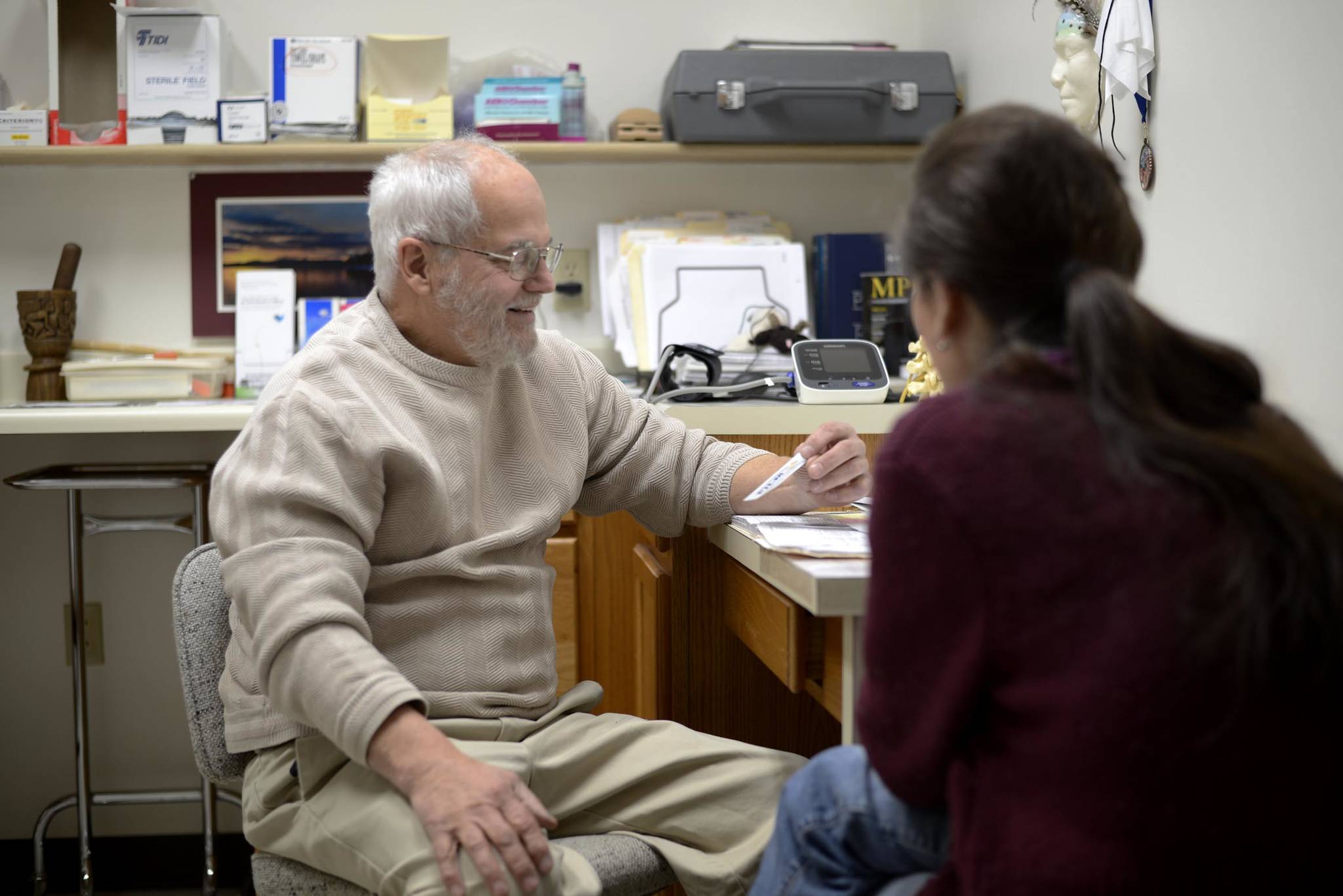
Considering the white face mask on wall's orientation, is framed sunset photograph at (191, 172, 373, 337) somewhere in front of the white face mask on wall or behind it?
in front

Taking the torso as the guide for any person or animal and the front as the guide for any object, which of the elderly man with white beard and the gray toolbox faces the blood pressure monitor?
the gray toolbox

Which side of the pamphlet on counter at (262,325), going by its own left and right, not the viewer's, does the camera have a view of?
front

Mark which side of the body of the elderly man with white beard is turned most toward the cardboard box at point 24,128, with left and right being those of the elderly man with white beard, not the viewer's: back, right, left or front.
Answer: back

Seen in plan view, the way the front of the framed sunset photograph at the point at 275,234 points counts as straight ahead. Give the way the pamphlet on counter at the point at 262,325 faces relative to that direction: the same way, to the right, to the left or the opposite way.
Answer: the same way

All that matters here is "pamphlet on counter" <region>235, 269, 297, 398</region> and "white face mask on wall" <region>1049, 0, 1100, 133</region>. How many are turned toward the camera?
1

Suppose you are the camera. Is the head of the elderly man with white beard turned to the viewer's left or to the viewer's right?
to the viewer's right

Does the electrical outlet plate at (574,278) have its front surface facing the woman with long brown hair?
yes

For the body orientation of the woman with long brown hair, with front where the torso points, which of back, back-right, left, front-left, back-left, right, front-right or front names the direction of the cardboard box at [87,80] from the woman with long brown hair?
front

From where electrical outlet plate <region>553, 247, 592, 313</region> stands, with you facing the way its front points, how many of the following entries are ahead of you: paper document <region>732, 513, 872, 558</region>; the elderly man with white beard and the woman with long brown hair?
3

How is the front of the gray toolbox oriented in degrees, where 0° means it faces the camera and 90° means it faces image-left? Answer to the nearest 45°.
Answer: approximately 0°

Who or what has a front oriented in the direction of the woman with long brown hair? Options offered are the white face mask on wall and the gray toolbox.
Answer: the gray toolbox

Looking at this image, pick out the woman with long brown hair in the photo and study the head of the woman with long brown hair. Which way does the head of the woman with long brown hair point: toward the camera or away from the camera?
away from the camera

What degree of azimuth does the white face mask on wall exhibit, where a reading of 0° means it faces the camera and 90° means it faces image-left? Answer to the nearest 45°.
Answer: approximately 90°

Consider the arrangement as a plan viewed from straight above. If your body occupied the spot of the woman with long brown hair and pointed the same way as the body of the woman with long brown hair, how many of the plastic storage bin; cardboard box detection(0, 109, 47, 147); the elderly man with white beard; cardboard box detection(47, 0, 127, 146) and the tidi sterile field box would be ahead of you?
5

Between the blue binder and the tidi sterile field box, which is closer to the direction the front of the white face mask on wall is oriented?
the tidi sterile field box

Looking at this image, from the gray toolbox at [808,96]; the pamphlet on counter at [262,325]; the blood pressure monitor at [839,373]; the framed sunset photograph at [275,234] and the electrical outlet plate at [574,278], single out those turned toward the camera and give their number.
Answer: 5
